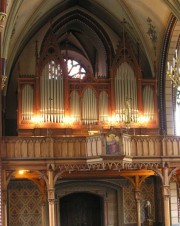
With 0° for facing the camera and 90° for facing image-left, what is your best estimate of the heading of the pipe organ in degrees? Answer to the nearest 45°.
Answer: approximately 0°
